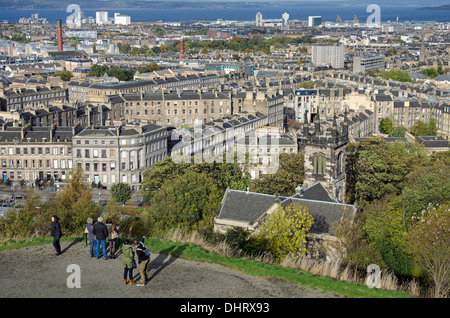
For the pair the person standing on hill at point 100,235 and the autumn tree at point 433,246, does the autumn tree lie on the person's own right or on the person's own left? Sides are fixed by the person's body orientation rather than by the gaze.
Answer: on the person's own right

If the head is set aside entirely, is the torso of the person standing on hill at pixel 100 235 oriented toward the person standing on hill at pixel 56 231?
no

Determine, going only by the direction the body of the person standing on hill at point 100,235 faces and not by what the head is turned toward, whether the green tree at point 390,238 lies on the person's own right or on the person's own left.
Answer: on the person's own right

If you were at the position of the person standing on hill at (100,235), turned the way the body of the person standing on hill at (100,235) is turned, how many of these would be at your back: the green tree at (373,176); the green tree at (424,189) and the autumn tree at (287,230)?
0

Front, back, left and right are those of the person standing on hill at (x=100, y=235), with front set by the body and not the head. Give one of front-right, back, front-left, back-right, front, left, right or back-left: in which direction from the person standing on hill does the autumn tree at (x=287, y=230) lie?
front-right

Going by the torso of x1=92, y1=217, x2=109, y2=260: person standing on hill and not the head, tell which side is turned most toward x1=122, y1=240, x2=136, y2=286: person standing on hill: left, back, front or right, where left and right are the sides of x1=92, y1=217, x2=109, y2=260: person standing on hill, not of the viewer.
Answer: back

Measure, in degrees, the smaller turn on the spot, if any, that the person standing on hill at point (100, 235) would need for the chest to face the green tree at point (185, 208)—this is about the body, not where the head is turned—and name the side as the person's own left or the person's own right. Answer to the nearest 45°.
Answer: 0° — they already face it

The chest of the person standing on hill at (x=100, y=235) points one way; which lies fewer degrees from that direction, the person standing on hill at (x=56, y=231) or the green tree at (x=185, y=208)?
the green tree

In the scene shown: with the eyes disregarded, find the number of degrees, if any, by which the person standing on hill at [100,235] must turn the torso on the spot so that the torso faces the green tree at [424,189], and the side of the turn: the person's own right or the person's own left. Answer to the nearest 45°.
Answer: approximately 45° to the person's own right

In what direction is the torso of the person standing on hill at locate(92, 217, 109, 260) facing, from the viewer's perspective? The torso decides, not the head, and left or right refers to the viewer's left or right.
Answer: facing away from the viewer

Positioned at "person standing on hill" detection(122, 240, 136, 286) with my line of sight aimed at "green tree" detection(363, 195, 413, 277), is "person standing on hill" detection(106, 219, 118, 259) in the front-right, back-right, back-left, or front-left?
front-left

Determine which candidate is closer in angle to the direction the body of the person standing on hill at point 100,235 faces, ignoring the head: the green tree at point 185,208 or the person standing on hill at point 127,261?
the green tree

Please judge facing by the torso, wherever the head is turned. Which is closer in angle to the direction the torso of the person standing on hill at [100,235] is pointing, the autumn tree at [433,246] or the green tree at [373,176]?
the green tree

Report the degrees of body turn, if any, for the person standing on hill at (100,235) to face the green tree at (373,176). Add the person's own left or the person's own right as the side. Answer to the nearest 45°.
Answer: approximately 45° to the person's own right

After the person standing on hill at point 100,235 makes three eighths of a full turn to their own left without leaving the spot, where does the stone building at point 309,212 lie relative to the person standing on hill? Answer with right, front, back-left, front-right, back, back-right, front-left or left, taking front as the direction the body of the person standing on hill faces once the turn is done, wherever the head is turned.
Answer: back
